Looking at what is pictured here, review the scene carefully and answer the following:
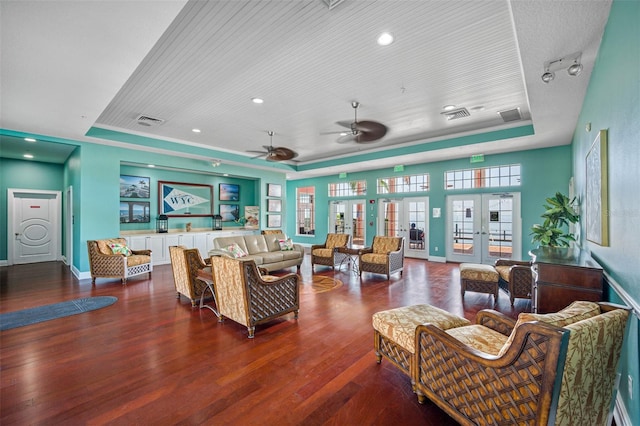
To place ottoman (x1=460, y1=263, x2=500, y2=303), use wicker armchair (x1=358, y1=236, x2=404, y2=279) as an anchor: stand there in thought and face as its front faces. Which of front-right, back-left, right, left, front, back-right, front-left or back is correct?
left

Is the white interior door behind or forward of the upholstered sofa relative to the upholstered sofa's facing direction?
behind

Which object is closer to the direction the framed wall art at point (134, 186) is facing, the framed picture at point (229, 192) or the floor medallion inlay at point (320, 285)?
the floor medallion inlay

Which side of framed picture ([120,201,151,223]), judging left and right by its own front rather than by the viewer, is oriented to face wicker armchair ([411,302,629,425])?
front

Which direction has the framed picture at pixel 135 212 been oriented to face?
toward the camera

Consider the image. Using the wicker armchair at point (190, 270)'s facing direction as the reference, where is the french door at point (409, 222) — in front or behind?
in front

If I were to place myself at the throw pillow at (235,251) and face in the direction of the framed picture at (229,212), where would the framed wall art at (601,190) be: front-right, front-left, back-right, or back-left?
back-right

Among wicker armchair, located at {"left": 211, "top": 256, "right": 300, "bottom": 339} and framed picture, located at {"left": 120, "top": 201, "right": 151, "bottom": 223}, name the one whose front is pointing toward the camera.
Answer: the framed picture

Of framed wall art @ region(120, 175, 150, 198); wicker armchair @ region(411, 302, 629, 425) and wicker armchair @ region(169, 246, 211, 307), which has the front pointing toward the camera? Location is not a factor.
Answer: the framed wall art

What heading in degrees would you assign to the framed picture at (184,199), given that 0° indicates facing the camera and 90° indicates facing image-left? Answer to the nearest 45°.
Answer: approximately 315°

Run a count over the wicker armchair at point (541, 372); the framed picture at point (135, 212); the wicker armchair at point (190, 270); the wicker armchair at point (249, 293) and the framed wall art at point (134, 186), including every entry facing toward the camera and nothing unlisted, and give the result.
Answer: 2

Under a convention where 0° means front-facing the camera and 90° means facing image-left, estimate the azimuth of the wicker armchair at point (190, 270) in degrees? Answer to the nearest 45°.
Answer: approximately 225°

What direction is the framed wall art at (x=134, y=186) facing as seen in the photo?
toward the camera

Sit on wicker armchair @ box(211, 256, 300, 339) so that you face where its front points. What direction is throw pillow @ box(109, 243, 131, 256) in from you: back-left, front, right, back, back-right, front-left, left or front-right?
left

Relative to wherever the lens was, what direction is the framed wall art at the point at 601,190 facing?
facing to the left of the viewer
